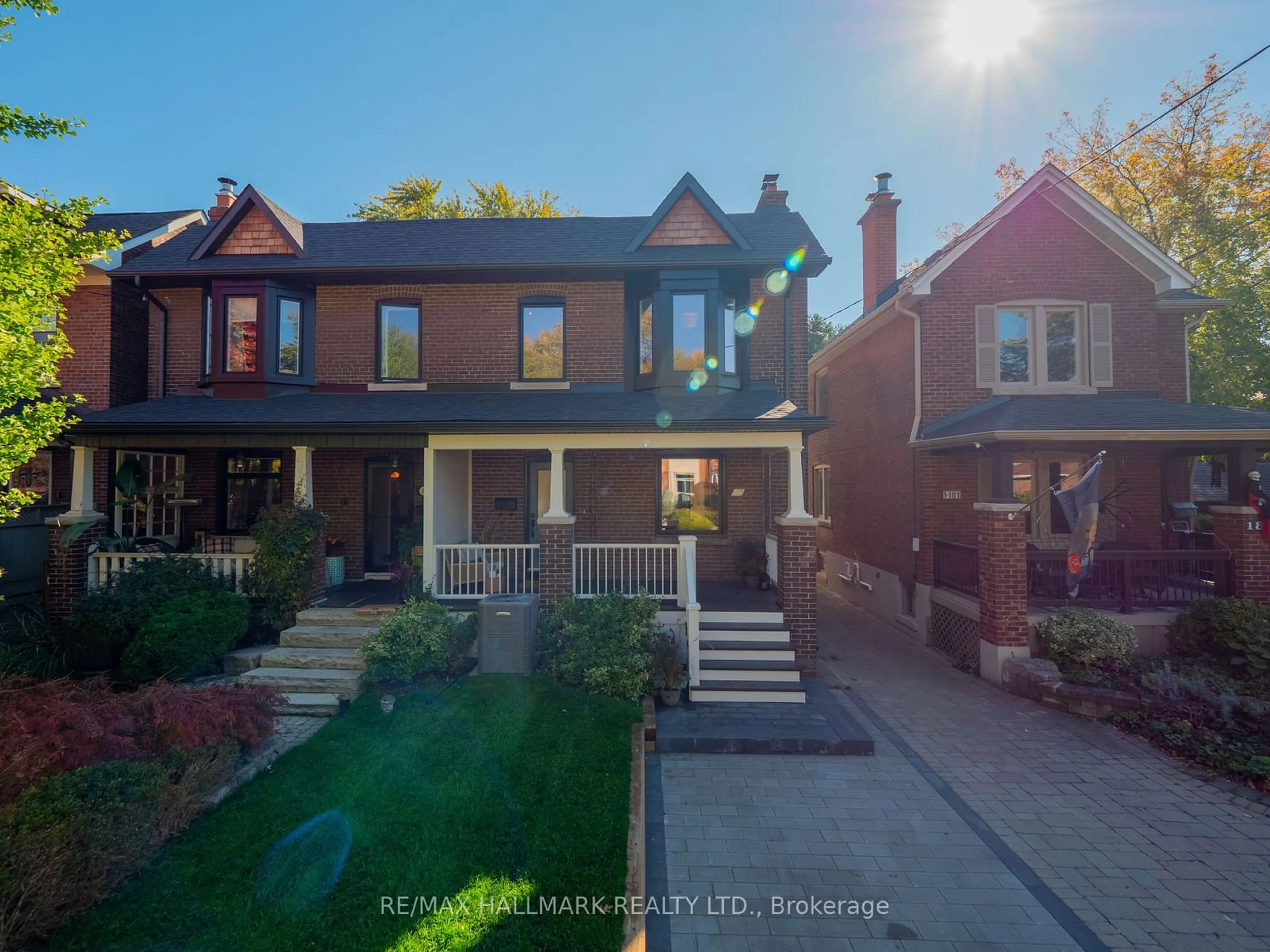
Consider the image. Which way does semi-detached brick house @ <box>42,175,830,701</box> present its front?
toward the camera

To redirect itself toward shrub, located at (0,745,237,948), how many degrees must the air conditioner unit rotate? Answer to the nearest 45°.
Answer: approximately 45° to its right

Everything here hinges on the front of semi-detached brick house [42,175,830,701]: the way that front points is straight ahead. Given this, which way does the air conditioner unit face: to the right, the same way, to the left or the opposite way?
the same way

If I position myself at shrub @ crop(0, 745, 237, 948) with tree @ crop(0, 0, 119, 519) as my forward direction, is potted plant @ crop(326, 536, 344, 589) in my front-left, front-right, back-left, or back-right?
front-right

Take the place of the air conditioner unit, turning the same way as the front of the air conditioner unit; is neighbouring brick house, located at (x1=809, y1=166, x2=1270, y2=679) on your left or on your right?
on your left

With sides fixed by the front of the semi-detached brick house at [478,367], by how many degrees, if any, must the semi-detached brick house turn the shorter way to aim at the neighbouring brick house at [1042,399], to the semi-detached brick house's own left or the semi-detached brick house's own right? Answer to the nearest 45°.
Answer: approximately 90° to the semi-detached brick house's own left

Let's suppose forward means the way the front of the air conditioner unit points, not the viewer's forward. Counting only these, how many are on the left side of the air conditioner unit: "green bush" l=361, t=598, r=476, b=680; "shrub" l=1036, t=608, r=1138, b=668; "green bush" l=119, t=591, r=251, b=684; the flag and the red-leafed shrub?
2

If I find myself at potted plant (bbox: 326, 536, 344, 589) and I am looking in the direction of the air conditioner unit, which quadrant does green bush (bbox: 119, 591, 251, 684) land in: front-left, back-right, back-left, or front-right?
front-right

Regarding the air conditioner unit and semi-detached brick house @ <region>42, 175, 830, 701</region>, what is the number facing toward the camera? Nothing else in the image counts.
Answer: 2

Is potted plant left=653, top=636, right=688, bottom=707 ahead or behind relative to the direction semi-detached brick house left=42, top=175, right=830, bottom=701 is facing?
ahead

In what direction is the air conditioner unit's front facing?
toward the camera
